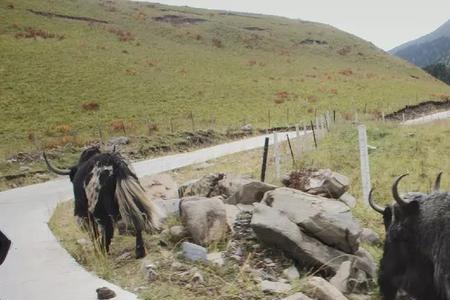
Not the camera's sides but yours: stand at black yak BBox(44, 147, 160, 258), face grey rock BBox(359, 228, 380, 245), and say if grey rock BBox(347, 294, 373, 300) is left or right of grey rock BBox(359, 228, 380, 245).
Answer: right

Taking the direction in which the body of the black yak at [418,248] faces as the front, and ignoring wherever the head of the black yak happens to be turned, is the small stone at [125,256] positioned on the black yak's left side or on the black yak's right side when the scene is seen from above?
on the black yak's right side
